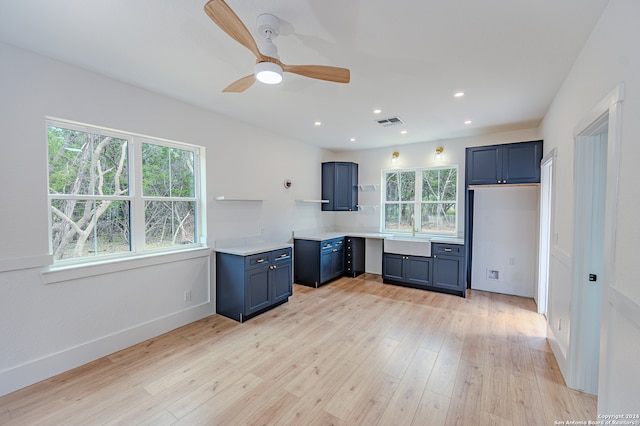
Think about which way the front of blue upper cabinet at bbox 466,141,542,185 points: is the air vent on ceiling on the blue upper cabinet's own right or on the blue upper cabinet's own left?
on the blue upper cabinet's own right

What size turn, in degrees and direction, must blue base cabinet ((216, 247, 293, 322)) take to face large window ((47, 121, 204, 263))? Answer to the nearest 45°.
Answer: approximately 135° to its right

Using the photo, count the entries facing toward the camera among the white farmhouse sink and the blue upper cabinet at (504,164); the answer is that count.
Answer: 2

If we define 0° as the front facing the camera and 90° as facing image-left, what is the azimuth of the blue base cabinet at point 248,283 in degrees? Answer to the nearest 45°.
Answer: approximately 315°

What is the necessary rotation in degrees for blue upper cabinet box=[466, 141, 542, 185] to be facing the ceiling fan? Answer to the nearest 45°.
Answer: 0° — it already faces it
